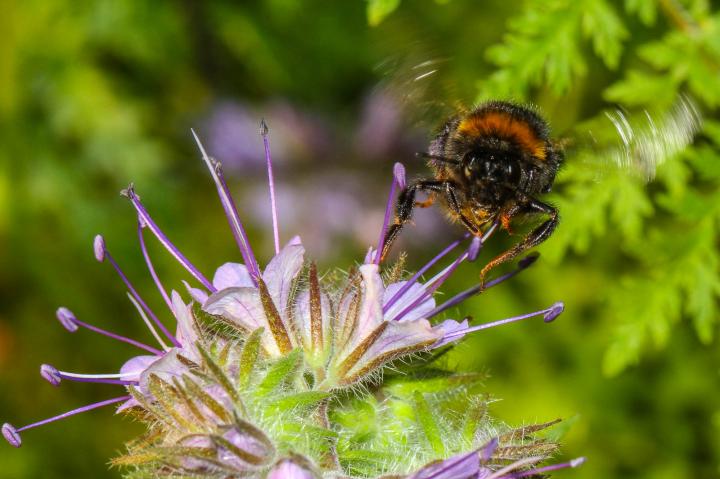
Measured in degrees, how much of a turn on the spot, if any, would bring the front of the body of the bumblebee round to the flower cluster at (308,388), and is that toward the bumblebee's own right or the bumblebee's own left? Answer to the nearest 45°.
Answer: approximately 45° to the bumblebee's own right

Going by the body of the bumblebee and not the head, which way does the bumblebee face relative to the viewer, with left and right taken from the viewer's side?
facing the viewer

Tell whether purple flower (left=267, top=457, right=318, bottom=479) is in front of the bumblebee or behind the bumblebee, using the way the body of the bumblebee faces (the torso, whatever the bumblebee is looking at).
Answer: in front
